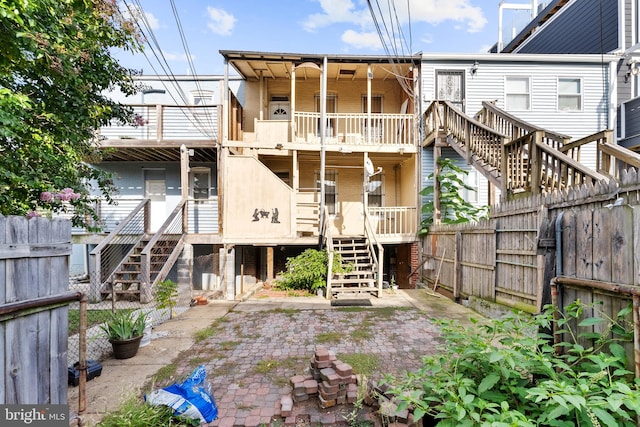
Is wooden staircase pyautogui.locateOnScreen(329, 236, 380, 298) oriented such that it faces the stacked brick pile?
yes

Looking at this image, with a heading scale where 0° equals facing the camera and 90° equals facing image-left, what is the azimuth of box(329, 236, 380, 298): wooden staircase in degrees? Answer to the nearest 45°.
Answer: approximately 0°

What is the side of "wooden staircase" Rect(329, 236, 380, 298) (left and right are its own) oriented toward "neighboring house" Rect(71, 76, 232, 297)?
right

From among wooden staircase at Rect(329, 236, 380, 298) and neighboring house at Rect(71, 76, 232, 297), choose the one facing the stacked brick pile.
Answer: the wooden staircase
